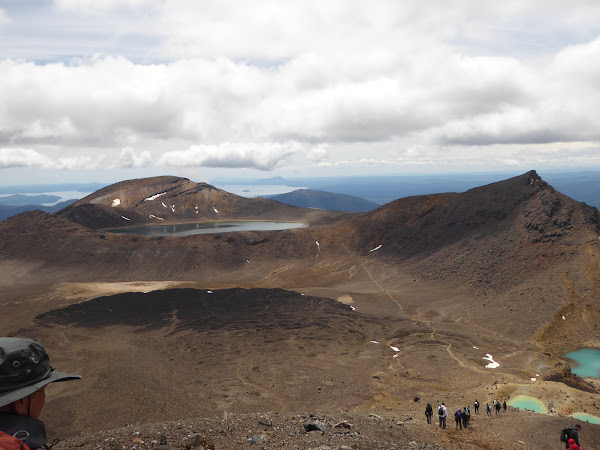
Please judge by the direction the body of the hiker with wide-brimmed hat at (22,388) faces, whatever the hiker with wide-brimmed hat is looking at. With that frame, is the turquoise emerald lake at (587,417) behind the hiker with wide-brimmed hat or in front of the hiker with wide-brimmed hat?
in front

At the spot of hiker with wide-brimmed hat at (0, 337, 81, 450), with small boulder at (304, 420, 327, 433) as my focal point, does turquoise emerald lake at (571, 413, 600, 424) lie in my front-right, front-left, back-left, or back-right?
front-right

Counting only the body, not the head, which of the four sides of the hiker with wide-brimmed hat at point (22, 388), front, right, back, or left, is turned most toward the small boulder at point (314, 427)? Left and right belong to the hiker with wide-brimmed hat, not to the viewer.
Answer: front

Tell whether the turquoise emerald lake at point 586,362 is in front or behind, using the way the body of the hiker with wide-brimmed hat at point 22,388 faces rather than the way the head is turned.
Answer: in front

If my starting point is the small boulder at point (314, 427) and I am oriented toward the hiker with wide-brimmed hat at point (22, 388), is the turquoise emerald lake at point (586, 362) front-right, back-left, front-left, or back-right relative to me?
back-left

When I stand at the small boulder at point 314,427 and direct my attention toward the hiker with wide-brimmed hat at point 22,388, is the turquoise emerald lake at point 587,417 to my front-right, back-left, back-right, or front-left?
back-left

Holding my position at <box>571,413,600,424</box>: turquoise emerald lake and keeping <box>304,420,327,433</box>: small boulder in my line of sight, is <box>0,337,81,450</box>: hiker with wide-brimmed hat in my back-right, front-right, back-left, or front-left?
front-left

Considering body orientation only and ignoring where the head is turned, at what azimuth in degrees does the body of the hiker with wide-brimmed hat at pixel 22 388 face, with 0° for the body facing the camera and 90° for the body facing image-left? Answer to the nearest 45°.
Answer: approximately 225°
